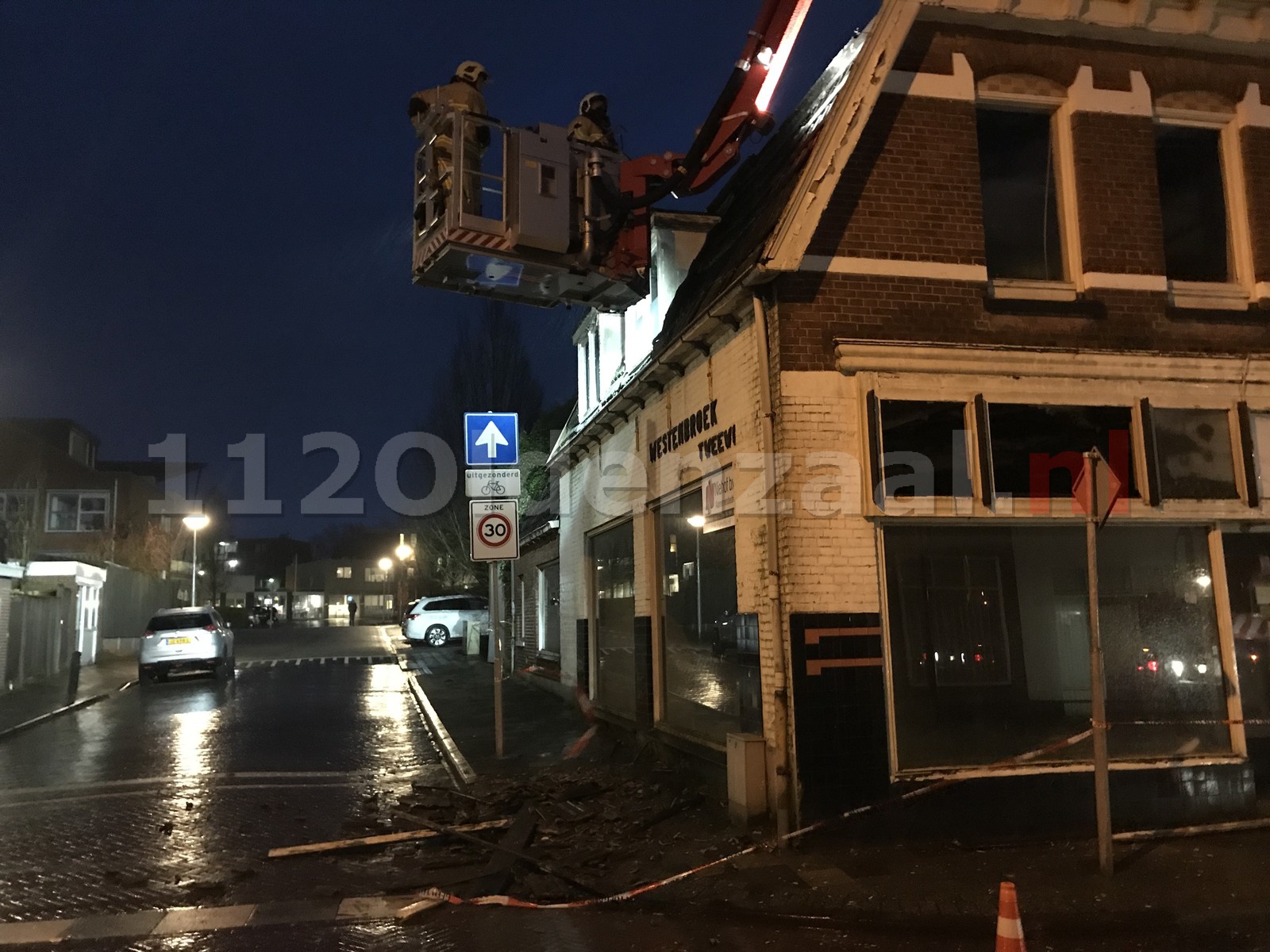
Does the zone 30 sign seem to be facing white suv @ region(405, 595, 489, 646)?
no

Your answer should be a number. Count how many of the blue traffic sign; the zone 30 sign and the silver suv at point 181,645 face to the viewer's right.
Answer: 0

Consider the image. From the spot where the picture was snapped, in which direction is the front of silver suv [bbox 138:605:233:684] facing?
facing away from the viewer

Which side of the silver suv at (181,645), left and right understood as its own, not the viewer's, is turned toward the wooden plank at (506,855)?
back

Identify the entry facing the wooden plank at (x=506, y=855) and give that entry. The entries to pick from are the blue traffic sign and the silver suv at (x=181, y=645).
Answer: the blue traffic sign

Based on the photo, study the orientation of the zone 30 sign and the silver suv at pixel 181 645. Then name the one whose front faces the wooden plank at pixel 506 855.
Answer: the zone 30 sign

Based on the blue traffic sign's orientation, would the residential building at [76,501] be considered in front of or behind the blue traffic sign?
behind

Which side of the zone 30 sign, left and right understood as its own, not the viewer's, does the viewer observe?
front

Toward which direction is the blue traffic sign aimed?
toward the camera
